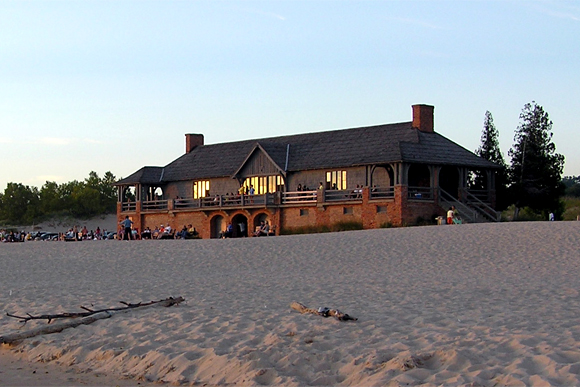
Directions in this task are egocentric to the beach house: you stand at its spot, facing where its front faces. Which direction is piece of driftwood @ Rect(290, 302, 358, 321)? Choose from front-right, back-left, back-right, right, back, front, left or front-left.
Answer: front-left

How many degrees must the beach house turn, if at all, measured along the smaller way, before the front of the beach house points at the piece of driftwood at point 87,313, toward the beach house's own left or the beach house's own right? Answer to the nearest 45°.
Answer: approximately 45° to the beach house's own left

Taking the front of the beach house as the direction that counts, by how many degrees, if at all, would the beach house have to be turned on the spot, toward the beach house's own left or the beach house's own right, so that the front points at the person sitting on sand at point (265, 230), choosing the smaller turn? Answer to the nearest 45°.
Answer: approximately 45° to the beach house's own right

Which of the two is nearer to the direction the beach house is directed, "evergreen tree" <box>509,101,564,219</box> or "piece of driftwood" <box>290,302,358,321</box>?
the piece of driftwood

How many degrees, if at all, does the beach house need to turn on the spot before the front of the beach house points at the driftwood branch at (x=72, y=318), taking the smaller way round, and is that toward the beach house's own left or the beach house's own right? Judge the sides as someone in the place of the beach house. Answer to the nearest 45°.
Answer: approximately 45° to the beach house's own left

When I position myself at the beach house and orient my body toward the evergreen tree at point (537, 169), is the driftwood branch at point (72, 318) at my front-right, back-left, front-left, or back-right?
back-right

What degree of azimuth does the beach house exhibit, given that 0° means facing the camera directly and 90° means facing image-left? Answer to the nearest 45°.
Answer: approximately 45°
